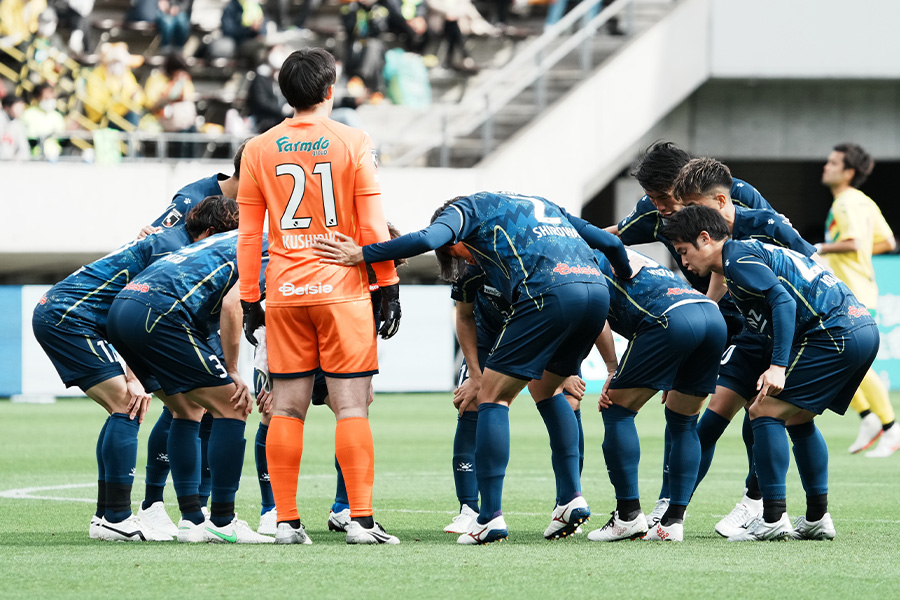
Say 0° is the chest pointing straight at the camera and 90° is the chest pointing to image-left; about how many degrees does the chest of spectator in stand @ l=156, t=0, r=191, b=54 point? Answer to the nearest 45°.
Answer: approximately 0°

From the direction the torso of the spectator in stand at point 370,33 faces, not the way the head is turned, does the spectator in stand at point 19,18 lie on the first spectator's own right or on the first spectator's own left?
on the first spectator's own right

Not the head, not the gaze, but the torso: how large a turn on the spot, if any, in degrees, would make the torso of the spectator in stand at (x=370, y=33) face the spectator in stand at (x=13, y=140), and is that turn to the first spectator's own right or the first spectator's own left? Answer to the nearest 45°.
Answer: approximately 45° to the first spectator's own right

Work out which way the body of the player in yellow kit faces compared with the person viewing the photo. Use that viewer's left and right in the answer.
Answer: facing to the left of the viewer

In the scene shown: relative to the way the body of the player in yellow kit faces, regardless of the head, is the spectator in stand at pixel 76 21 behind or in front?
in front

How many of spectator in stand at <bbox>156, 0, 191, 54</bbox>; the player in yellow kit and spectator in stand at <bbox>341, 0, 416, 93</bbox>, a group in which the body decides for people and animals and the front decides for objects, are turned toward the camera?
2

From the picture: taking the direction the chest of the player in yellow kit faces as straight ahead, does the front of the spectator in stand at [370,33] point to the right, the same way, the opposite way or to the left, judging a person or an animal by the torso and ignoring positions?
to the left

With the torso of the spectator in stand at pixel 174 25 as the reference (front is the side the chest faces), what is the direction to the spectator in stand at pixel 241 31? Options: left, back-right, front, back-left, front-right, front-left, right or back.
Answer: left

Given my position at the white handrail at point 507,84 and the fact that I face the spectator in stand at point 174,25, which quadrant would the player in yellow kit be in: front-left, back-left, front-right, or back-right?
back-left

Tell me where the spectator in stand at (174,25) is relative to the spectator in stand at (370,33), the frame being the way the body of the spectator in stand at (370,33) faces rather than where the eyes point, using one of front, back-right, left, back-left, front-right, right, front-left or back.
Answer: right

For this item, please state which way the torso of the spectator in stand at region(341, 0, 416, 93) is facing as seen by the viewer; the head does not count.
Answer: toward the camera

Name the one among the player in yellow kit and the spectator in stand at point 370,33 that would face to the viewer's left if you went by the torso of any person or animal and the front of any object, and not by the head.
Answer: the player in yellow kit
